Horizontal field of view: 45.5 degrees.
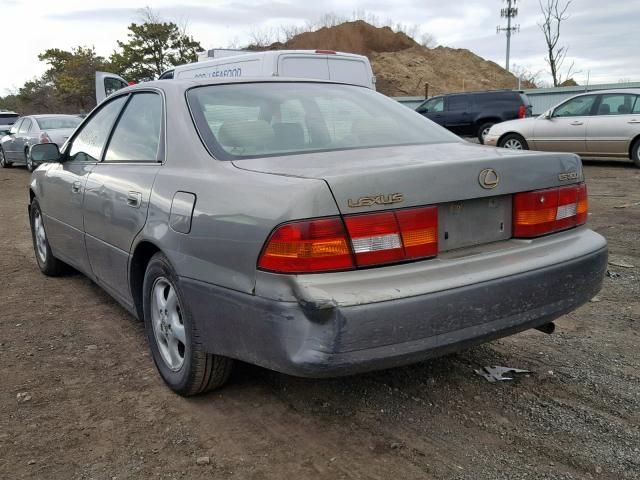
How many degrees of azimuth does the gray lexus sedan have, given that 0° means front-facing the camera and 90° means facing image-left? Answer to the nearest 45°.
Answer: approximately 135°

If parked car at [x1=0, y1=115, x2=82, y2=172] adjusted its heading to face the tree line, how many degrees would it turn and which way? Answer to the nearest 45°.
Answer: approximately 45° to its right

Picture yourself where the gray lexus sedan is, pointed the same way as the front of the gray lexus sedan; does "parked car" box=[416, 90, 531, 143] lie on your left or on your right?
on your right

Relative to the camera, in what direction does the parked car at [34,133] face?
facing away from the viewer and to the left of the viewer

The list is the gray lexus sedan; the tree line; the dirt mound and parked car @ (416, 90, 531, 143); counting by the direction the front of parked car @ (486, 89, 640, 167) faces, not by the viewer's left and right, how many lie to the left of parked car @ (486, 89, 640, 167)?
1

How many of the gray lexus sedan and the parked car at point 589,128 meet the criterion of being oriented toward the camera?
0

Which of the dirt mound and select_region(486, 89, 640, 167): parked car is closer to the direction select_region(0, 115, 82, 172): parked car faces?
the dirt mound

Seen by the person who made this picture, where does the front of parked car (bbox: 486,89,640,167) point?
facing to the left of the viewer

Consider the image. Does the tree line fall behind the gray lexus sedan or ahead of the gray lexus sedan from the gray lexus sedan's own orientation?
ahead

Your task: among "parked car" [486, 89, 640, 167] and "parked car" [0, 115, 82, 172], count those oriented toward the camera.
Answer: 0
